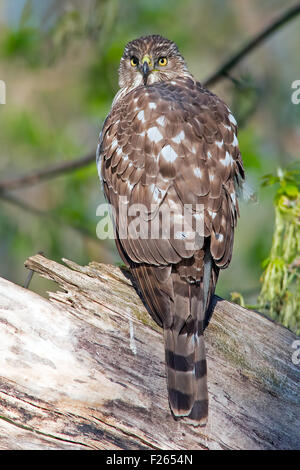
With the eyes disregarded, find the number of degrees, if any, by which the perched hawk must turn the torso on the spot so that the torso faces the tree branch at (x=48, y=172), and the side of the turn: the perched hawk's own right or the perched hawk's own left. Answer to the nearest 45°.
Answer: approximately 45° to the perched hawk's own left

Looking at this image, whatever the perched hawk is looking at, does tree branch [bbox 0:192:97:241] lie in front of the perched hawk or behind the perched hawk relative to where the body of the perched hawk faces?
in front

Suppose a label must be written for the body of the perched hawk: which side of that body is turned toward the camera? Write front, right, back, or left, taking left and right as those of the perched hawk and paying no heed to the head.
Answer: back
